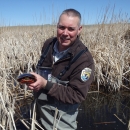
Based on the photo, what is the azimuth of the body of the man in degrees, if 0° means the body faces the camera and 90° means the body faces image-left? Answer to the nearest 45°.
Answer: approximately 45°
